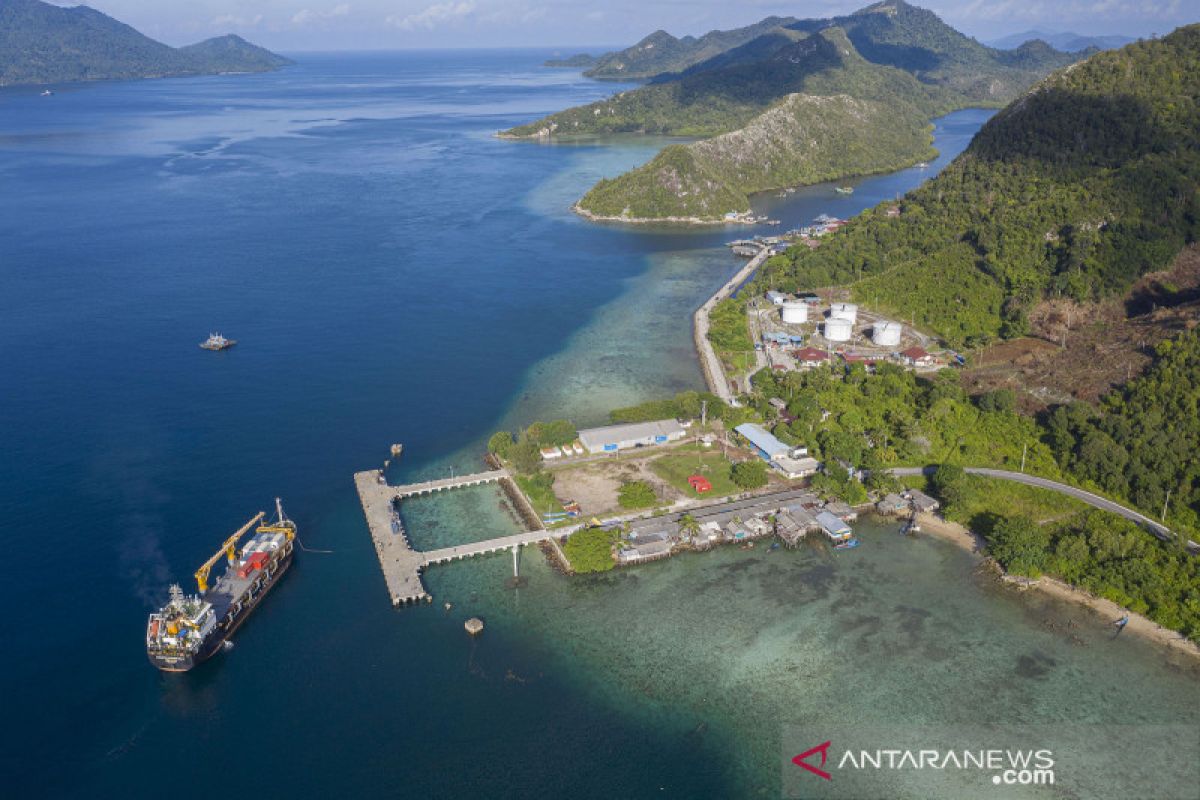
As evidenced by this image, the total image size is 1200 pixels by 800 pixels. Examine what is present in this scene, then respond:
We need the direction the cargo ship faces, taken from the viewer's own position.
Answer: facing away from the viewer and to the right of the viewer
